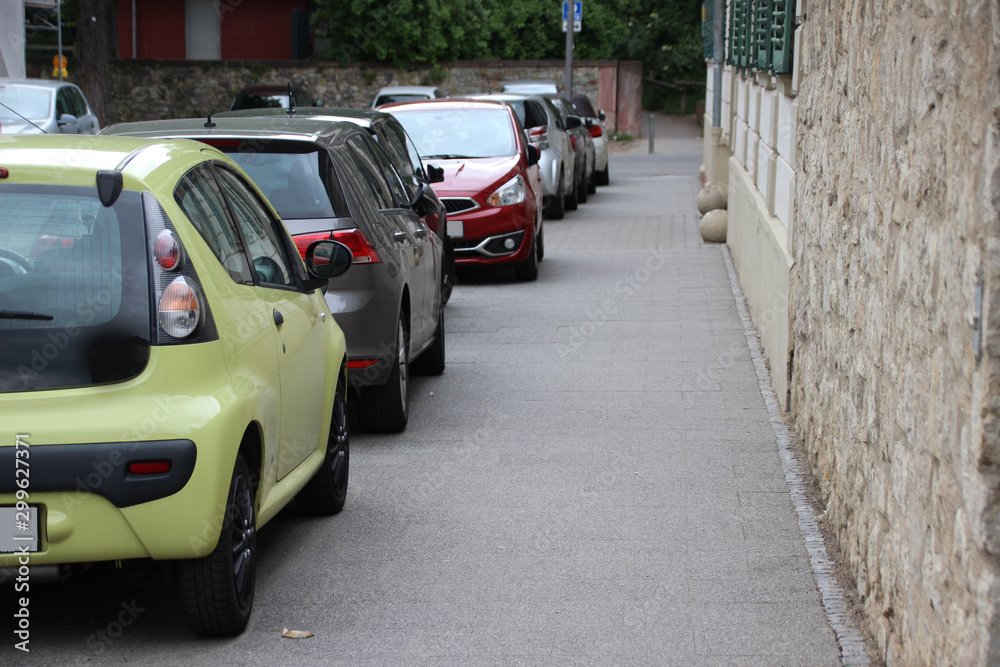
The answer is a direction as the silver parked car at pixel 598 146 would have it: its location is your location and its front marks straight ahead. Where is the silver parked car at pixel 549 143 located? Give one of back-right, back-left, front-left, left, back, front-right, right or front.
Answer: back

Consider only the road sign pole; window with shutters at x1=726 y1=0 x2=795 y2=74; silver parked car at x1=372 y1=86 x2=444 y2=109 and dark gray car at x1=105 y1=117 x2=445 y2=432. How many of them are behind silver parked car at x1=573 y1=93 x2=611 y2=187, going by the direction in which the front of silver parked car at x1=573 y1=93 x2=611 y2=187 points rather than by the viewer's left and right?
2

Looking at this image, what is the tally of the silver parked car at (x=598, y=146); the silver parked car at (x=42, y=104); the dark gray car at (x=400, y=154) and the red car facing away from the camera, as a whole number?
2

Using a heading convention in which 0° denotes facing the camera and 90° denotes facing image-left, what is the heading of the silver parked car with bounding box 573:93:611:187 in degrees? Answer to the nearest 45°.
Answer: approximately 180°

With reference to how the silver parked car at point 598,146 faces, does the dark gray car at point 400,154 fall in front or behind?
behind

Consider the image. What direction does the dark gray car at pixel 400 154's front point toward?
away from the camera

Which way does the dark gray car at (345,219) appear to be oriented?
away from the camera

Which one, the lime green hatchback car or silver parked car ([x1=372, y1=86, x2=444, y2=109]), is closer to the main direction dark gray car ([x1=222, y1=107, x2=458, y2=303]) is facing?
the silver parked car
